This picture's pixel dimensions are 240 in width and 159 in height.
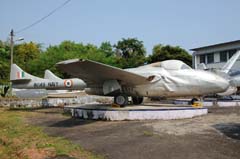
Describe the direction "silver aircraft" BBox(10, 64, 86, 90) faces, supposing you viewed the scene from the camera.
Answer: facing to the right of the viewer

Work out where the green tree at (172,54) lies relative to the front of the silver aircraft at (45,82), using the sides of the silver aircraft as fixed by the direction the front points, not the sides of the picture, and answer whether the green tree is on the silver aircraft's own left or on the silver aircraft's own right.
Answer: on the silver aircraft's own left
